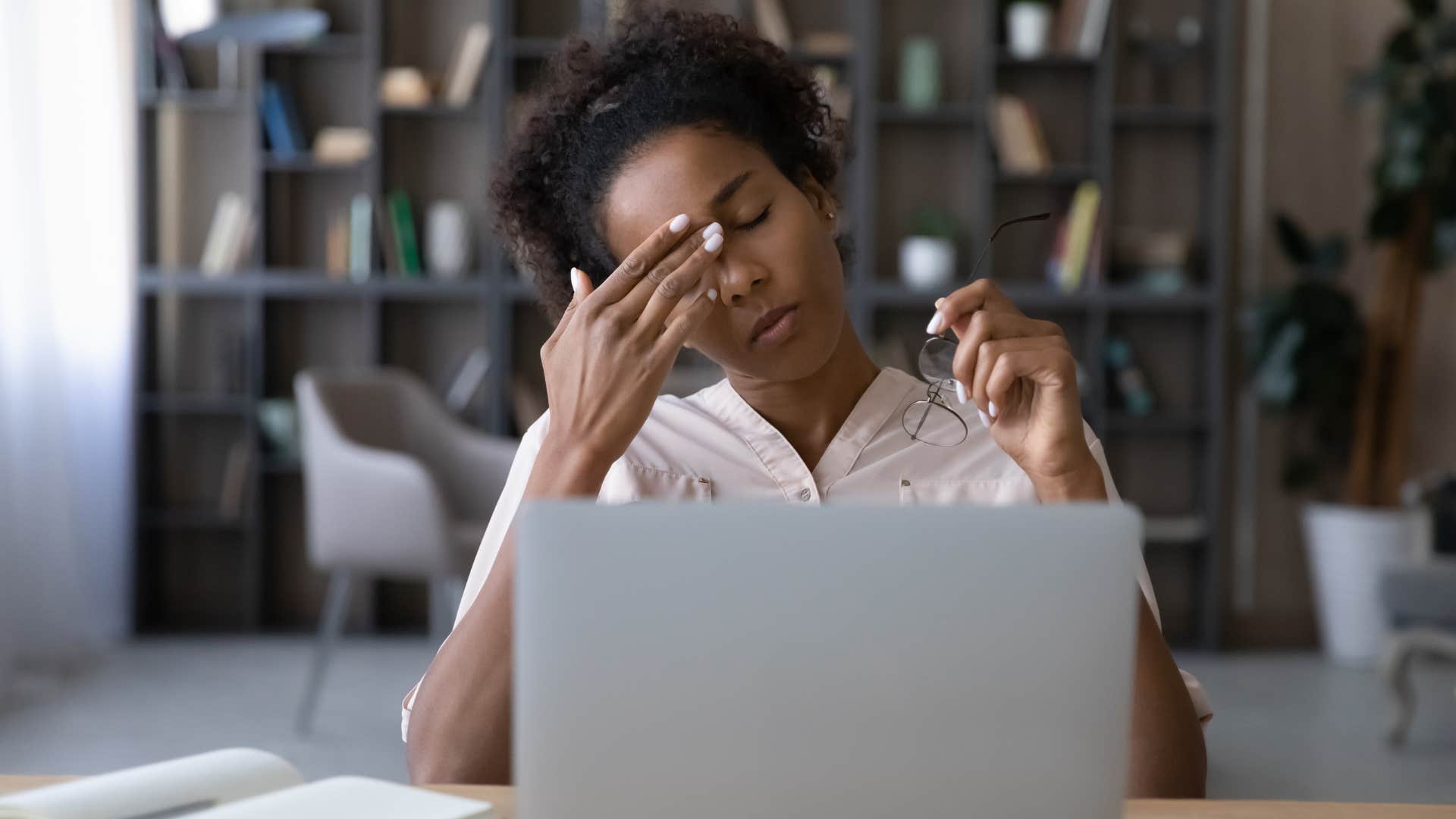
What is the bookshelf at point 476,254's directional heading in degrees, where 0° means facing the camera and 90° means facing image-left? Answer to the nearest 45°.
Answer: approximately 0°

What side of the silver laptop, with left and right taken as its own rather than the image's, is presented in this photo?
back

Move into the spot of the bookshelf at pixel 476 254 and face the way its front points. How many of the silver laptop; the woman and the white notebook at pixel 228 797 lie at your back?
0

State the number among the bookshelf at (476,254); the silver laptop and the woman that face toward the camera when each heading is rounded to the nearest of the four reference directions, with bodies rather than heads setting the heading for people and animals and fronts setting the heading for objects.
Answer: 2

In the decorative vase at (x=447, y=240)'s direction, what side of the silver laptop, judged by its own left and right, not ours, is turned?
front

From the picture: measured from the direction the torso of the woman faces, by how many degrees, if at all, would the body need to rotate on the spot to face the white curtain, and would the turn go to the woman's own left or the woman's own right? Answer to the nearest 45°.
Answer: approximately 135° to the woman's own right

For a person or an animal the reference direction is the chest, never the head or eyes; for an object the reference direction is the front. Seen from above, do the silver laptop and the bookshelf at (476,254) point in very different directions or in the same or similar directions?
very different directions

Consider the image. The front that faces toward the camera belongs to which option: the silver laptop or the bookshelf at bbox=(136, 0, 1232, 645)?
the bookshelf

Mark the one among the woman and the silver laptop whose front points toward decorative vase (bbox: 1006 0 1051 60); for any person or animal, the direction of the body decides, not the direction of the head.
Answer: the silver laptop

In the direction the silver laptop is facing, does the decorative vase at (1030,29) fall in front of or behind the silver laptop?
in front

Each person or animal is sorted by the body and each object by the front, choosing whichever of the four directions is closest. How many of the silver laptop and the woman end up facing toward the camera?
1

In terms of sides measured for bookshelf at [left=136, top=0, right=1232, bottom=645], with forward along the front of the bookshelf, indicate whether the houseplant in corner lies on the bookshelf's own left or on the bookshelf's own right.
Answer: on the bookshelf's own left

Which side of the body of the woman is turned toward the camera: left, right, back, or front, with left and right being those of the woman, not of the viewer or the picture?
front

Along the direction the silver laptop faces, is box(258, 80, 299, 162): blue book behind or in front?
in front

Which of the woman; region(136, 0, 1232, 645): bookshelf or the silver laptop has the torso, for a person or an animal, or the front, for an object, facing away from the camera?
the silver laptop

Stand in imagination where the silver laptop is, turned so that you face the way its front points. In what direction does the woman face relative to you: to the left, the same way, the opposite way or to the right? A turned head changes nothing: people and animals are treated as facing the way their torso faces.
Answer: the opposite way
